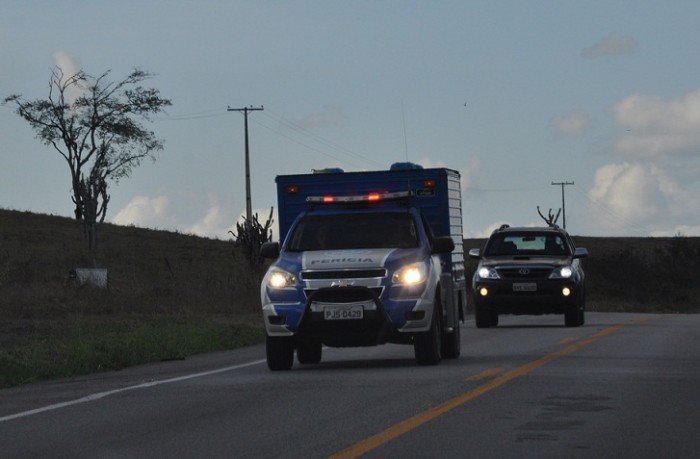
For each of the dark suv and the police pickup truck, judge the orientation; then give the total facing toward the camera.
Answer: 2

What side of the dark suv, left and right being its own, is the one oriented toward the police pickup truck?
front

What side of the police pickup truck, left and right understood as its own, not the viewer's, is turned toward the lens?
front

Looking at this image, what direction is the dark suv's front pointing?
toward the camera

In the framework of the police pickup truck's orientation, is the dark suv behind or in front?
behind
